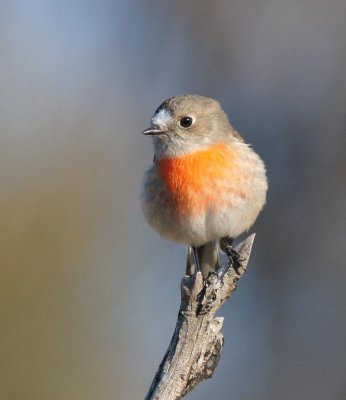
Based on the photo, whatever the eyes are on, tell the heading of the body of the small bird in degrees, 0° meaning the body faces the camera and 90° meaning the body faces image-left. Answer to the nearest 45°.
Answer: approximately 0°
